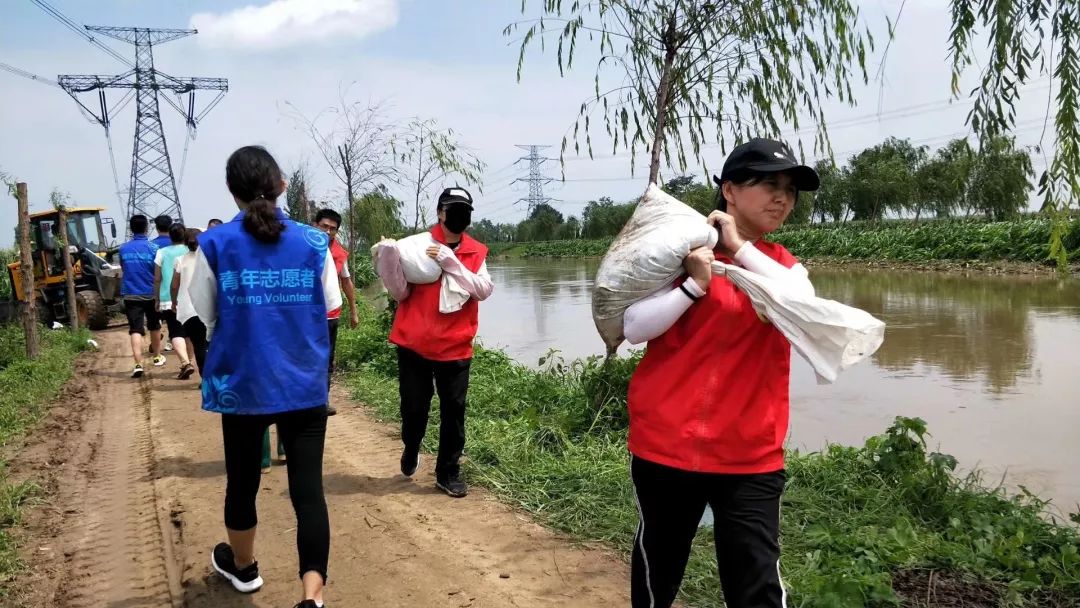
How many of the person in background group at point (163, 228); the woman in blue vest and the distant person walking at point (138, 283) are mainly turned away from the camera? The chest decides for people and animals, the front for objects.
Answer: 3

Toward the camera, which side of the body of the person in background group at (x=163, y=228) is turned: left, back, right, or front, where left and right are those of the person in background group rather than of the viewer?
back

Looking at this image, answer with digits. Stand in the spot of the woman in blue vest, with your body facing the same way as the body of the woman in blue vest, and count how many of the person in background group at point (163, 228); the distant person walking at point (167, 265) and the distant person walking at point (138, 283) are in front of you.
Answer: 3

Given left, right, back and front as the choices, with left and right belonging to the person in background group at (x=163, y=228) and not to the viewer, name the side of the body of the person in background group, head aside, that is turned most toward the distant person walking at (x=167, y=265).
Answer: back

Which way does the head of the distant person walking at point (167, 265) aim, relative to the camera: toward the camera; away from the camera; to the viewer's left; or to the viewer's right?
away from the camera

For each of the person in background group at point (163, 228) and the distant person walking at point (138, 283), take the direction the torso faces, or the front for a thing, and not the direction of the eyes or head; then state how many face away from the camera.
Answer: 2

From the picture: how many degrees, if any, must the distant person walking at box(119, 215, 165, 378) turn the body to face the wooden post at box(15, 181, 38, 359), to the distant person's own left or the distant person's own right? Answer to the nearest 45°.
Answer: approximately 45° to the distant person's own left

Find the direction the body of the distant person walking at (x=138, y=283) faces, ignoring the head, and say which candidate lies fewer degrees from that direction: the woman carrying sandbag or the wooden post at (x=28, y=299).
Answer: the wooden post

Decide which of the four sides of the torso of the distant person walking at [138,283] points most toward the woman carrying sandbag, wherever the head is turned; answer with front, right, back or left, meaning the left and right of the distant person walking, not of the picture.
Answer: back

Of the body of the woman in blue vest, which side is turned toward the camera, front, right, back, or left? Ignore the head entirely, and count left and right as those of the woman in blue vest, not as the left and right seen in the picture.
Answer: back

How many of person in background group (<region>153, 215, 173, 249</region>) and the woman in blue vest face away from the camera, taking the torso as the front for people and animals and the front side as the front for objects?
2

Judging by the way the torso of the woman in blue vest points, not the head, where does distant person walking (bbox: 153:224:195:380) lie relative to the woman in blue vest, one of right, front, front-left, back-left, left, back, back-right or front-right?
front
